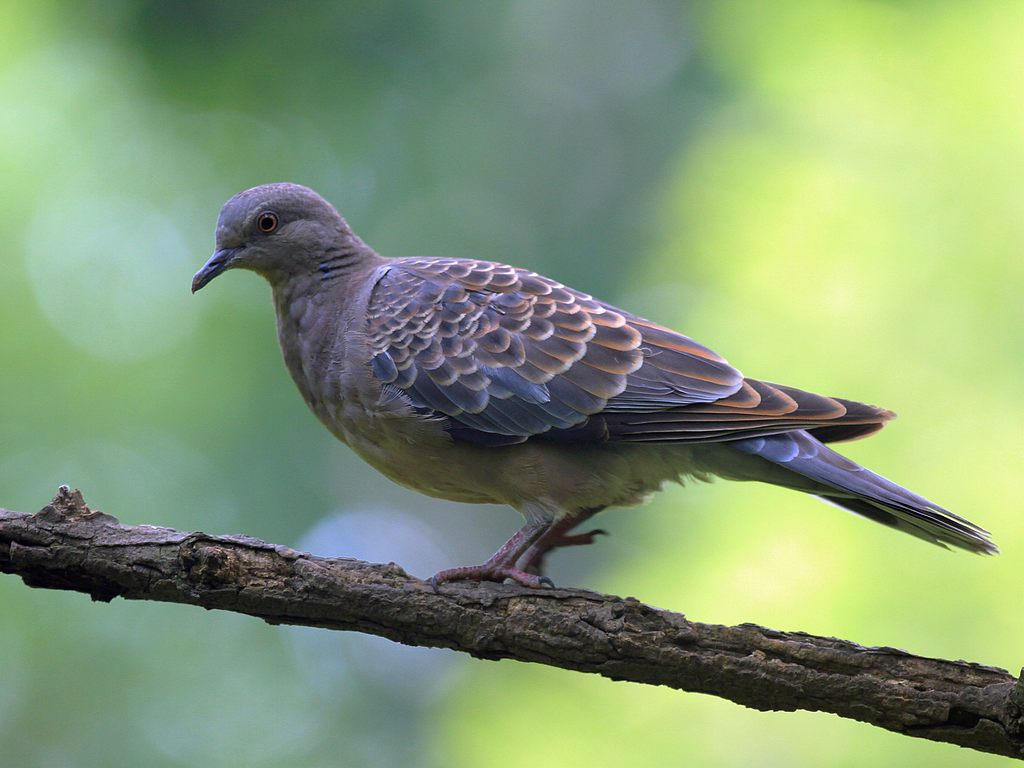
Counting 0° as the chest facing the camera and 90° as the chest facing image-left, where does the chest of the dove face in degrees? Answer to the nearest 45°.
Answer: approximately 90°
